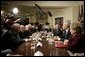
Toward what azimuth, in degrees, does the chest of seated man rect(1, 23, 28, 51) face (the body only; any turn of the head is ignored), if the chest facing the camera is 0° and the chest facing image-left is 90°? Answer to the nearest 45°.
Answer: approximately 270°
